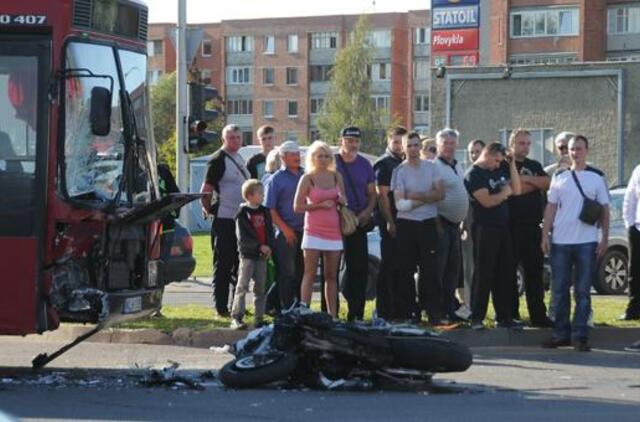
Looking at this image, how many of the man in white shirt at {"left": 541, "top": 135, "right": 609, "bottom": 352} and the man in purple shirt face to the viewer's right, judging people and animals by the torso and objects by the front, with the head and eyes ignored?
0

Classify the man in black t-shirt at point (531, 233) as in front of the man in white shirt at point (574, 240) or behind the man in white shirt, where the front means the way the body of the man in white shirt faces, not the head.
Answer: behind

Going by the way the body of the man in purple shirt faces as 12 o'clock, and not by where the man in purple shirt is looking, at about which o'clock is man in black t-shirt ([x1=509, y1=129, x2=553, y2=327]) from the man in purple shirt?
The man in black t-shirt is roughly at 9 o'clock from the man in purple shirt.

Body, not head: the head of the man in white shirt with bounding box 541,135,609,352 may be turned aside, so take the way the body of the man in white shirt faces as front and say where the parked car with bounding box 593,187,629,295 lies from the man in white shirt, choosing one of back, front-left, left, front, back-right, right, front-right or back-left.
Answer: back

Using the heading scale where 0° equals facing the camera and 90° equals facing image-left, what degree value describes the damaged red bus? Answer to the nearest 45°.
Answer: approximately 315°

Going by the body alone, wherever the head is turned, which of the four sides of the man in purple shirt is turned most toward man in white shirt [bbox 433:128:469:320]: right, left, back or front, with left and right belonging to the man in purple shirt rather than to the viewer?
left

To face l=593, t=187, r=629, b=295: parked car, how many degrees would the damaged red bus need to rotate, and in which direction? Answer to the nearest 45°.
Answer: approximately 90° to its left

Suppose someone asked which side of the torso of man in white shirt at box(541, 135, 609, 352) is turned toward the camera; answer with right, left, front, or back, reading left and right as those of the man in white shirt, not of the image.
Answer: front

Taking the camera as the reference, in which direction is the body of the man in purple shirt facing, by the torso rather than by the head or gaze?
toward the camera
